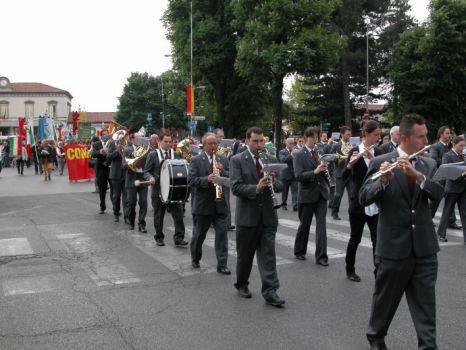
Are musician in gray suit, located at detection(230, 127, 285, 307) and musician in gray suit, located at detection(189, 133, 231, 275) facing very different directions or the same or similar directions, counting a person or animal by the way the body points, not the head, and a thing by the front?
same or similar directions

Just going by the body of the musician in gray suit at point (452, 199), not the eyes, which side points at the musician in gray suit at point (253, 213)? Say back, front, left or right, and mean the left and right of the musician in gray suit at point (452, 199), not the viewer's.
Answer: right

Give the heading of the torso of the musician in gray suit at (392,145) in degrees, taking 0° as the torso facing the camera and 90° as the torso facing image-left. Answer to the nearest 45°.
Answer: approximately 315°

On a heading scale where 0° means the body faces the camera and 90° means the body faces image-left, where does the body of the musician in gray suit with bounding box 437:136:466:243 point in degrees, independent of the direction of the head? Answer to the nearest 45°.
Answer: approximately 315°

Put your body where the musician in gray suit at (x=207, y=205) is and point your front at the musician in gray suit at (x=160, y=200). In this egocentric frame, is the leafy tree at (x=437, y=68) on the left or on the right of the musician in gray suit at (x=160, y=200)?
right

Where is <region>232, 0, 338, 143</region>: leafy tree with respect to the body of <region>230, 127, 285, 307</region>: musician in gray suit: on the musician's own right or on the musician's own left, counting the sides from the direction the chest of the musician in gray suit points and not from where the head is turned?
on the musician's own left

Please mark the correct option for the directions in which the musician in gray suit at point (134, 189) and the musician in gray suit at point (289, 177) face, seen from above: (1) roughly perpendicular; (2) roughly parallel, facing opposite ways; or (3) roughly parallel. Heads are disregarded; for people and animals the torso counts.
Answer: roughly parallel

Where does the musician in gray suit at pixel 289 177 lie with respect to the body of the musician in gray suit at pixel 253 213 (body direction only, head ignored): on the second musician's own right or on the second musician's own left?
on the second musician's own left

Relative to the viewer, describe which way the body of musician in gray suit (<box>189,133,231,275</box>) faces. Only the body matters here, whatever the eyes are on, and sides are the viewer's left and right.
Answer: facing the viewer and to the right of the viewer
